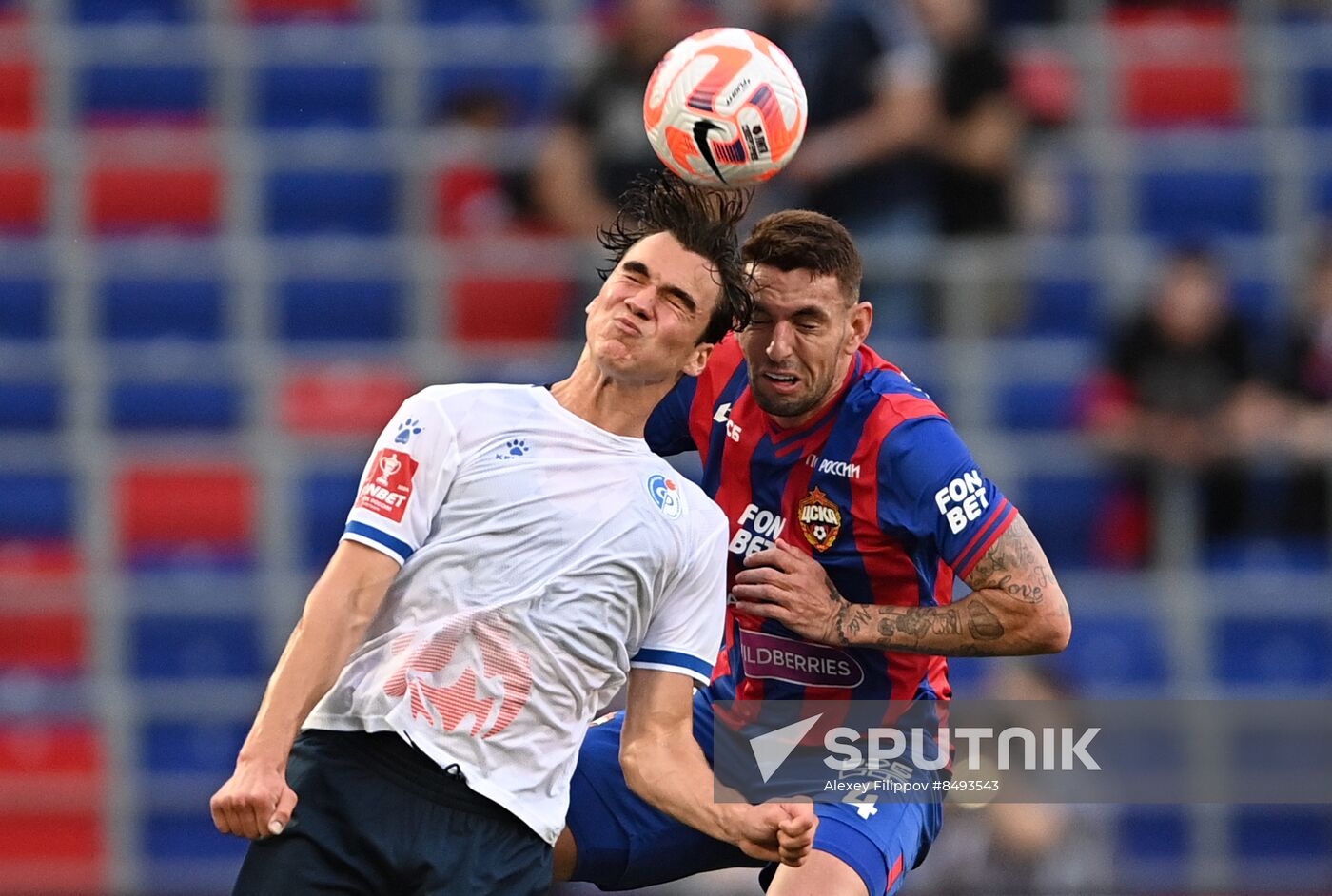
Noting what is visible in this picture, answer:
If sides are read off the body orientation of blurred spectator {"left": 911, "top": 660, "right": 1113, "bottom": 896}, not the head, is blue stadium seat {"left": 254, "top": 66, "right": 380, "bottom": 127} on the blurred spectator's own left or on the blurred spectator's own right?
on the blurred spectator's own right

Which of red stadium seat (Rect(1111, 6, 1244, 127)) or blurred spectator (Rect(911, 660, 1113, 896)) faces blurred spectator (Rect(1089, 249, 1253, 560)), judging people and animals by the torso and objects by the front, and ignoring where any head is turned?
the red stadium seat
